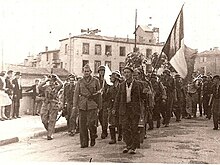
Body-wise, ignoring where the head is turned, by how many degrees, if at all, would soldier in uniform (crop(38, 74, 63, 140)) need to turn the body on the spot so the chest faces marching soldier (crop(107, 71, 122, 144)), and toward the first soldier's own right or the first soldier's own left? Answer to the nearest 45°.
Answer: approximately 45° to the first soldier's own left

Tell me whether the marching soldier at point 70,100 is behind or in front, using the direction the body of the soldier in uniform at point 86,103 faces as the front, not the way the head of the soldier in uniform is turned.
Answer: behind

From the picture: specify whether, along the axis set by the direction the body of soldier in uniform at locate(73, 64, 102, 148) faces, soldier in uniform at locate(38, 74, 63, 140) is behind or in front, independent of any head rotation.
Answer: behind

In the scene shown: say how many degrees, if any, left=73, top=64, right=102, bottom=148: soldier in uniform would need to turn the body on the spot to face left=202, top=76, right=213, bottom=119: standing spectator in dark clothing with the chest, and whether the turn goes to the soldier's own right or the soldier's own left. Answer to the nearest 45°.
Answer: approximately 135° to the soldier's own left

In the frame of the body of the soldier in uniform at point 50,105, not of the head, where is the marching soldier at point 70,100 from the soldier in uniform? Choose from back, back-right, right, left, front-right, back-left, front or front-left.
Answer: back-left

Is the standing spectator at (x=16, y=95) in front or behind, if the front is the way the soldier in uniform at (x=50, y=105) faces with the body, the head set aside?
behind

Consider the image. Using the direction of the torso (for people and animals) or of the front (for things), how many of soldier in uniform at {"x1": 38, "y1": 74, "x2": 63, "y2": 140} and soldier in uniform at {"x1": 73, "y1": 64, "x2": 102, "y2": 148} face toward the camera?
2

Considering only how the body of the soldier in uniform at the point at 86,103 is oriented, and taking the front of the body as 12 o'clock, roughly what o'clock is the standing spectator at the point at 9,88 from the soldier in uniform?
The standing spectator is roughly at 5 o'clock from the soldier in uniform.

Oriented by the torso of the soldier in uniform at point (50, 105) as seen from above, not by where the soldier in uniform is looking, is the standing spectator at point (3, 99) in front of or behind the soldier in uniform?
behind
